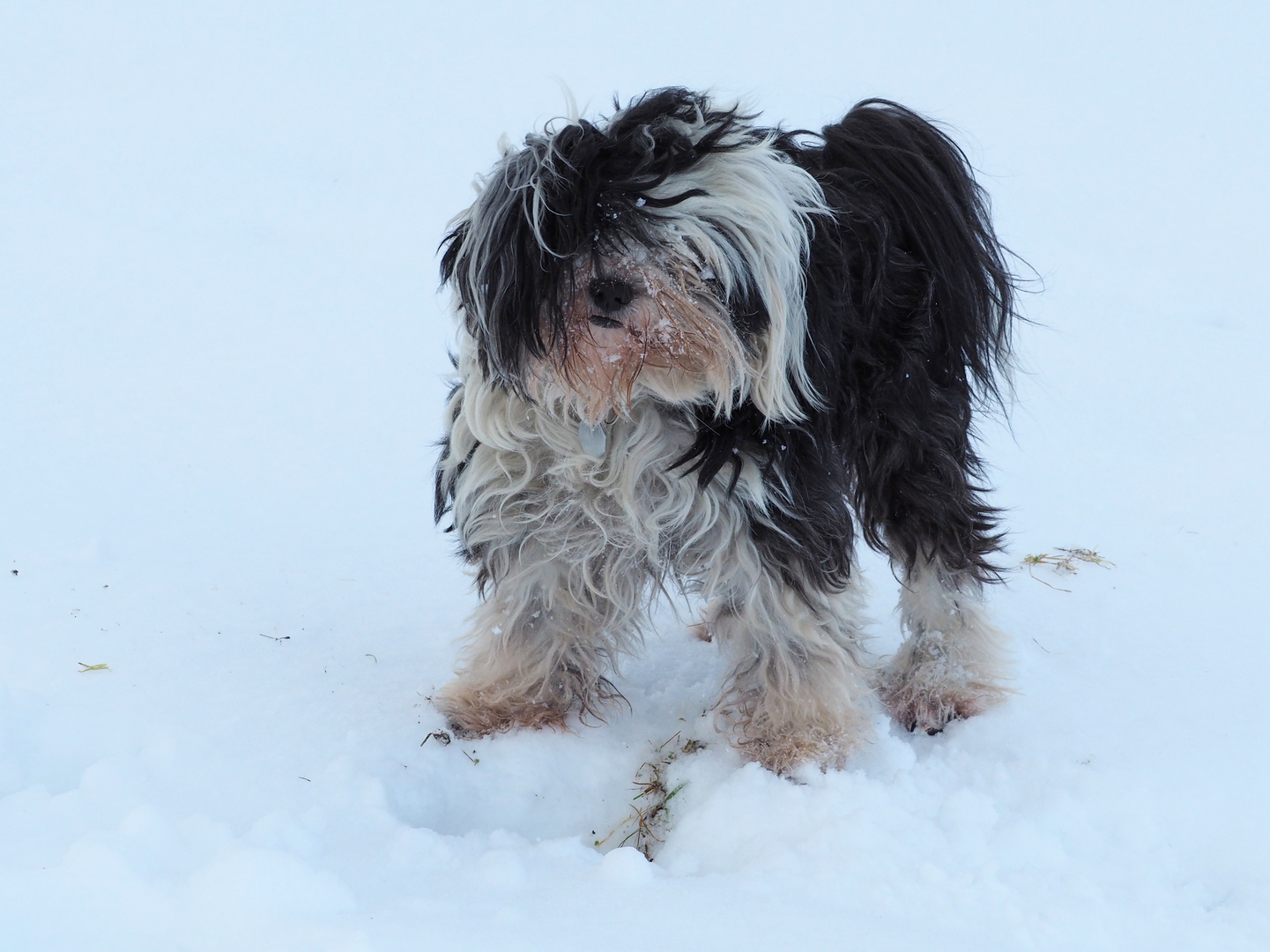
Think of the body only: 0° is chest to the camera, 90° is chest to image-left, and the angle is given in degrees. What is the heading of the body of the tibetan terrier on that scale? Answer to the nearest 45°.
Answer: approximately 45°
